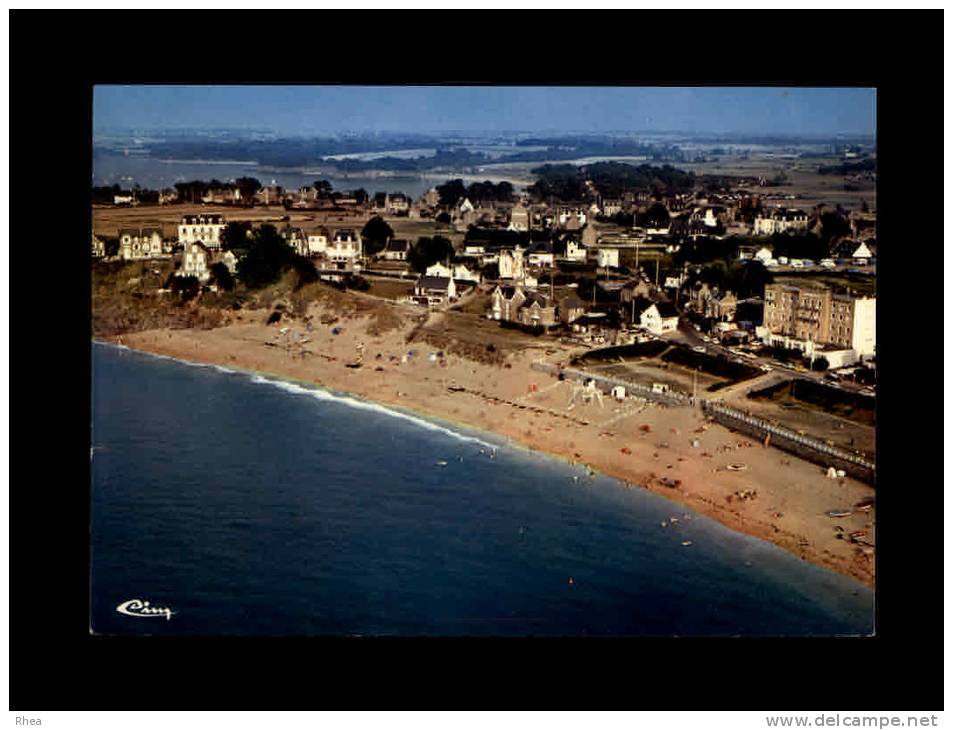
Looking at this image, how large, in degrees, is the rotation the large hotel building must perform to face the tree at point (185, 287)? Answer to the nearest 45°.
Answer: approximately 45° to its right

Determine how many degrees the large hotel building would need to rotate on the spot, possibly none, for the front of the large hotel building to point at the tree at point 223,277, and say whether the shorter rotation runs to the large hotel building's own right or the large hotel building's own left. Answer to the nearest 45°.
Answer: approximately 45° to the large hotel building's own right

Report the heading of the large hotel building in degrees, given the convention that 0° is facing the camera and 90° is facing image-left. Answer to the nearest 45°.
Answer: approximately 45°
